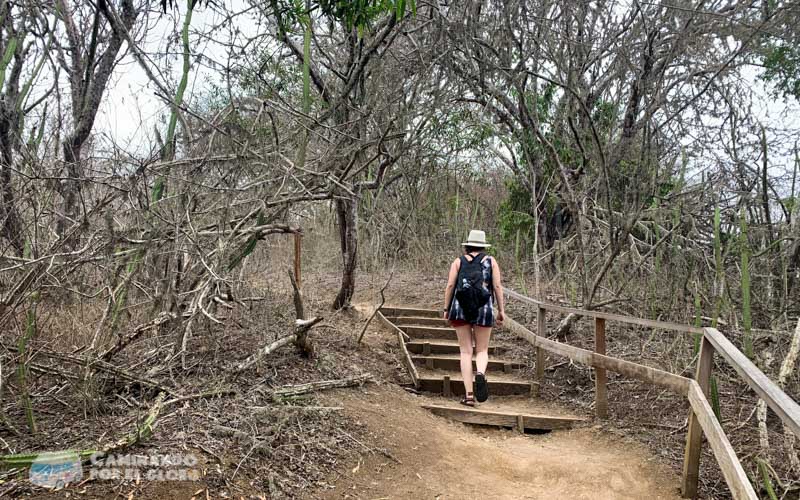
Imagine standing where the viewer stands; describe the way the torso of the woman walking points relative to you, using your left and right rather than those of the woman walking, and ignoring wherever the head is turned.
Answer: facing away from the viewer

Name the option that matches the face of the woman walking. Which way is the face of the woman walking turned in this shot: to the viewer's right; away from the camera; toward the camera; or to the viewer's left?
away from the camera

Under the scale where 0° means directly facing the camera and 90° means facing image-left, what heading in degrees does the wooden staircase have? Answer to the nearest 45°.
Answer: approximately 0°

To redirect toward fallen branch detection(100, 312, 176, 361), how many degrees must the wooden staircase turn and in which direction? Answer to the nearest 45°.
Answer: approximately 45° to its right

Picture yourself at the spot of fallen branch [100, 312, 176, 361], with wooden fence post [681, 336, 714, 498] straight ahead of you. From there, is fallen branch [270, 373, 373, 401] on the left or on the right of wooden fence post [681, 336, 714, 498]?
left

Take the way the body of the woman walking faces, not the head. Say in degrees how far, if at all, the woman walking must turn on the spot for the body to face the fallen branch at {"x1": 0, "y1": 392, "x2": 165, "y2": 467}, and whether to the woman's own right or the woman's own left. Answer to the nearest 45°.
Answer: approximately 135° to the woman's own left

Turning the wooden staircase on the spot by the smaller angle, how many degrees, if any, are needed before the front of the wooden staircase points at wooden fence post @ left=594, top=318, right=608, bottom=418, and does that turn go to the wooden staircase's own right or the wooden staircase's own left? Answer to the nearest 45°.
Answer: approximately 45° to the wooden staircase's own left

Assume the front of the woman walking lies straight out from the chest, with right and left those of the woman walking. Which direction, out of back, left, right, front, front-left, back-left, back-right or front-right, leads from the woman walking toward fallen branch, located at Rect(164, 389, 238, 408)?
back-left
